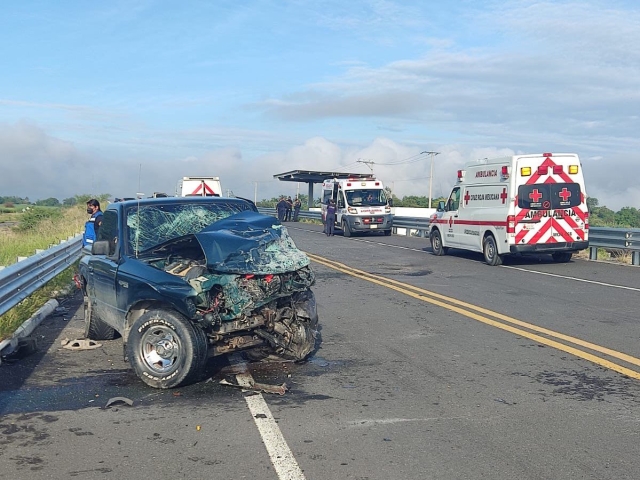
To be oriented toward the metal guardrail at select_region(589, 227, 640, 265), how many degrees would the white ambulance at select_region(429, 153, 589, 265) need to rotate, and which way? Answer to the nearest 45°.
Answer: approximately 90° to its right

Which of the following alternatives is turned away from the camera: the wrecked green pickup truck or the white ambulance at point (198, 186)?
the white ambulance

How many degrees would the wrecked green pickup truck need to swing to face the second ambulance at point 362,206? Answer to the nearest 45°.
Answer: approximately 135° to its left

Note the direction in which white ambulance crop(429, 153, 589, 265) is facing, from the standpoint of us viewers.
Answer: facing away from the viewer and to the left of the viewer

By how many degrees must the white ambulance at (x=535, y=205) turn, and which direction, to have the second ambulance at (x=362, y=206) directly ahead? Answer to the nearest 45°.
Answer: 0° — it already faces it

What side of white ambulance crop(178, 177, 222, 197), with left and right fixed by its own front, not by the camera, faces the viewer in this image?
back

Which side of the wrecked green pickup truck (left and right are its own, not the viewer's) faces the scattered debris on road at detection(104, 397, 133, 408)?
right

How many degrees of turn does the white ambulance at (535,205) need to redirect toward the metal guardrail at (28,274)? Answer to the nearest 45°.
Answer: approximately 90° to its left

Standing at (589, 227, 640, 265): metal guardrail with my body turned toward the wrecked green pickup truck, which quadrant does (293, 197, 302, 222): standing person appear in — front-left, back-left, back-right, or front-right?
back-right

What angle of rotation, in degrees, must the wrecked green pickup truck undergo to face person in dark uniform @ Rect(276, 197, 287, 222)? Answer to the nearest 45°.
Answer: approximately 135° to its left

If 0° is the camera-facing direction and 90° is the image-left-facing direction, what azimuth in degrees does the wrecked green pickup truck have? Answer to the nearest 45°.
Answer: approximately 315°

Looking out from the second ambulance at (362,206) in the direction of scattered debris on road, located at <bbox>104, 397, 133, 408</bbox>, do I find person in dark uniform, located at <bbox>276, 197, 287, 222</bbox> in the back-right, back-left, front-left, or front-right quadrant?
back-right

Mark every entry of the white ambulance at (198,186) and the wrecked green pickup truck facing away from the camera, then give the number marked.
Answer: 1
